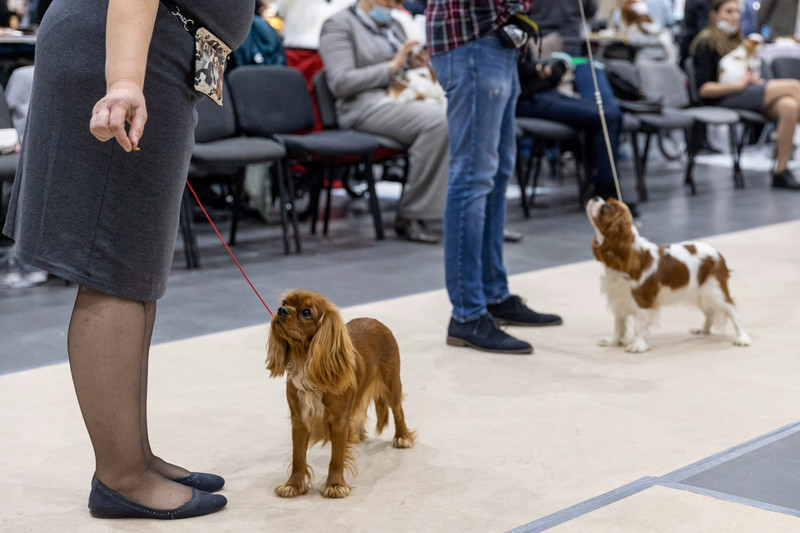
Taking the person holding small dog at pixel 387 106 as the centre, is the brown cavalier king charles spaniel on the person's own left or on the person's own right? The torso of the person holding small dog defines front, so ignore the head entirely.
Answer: on the person's own right

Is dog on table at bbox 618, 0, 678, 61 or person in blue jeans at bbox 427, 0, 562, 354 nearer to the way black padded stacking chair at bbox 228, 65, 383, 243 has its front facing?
the person in blue jeans

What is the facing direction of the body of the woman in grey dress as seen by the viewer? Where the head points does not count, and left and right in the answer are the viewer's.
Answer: facing to the right of the viewer

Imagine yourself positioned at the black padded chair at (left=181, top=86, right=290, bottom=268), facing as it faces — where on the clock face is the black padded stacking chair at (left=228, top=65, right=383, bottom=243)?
the black padded stacking chair at (left=228, top=65, right=383, bottom=243) is roughly at 9 o'clock from the black padded chair at (left=181, top=86, right=290, bottom=268).

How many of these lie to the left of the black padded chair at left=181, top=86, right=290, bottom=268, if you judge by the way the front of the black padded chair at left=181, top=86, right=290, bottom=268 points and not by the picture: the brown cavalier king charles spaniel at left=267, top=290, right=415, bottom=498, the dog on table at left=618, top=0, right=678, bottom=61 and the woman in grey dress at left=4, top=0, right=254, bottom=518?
1

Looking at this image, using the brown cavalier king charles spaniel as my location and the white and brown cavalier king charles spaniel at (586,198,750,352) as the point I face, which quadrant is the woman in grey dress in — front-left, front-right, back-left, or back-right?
back-left

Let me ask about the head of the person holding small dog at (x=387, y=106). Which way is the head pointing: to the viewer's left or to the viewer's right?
to the viewer's right

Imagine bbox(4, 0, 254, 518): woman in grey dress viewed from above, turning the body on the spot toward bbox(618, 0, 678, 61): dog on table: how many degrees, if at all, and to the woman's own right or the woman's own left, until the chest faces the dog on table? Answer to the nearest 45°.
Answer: approximately 45° to the woman's own left

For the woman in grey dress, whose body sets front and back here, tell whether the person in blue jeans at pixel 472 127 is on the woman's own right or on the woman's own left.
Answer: on the woman's own left

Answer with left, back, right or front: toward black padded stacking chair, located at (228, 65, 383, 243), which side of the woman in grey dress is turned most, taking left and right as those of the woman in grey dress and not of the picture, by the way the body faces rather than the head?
left

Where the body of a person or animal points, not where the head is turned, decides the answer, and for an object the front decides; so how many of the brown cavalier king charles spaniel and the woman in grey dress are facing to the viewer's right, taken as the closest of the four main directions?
1

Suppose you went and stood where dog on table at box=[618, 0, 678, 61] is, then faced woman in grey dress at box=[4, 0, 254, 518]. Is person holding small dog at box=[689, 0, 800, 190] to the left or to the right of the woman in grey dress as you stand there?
left

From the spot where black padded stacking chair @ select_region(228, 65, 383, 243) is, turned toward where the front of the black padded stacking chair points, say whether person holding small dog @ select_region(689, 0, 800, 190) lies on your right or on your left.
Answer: on your left

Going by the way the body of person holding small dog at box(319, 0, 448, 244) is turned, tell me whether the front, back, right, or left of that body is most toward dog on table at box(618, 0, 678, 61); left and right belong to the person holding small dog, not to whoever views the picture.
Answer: left

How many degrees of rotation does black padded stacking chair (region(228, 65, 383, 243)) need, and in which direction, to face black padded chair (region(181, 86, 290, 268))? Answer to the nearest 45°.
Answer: approximately 90° to its right
